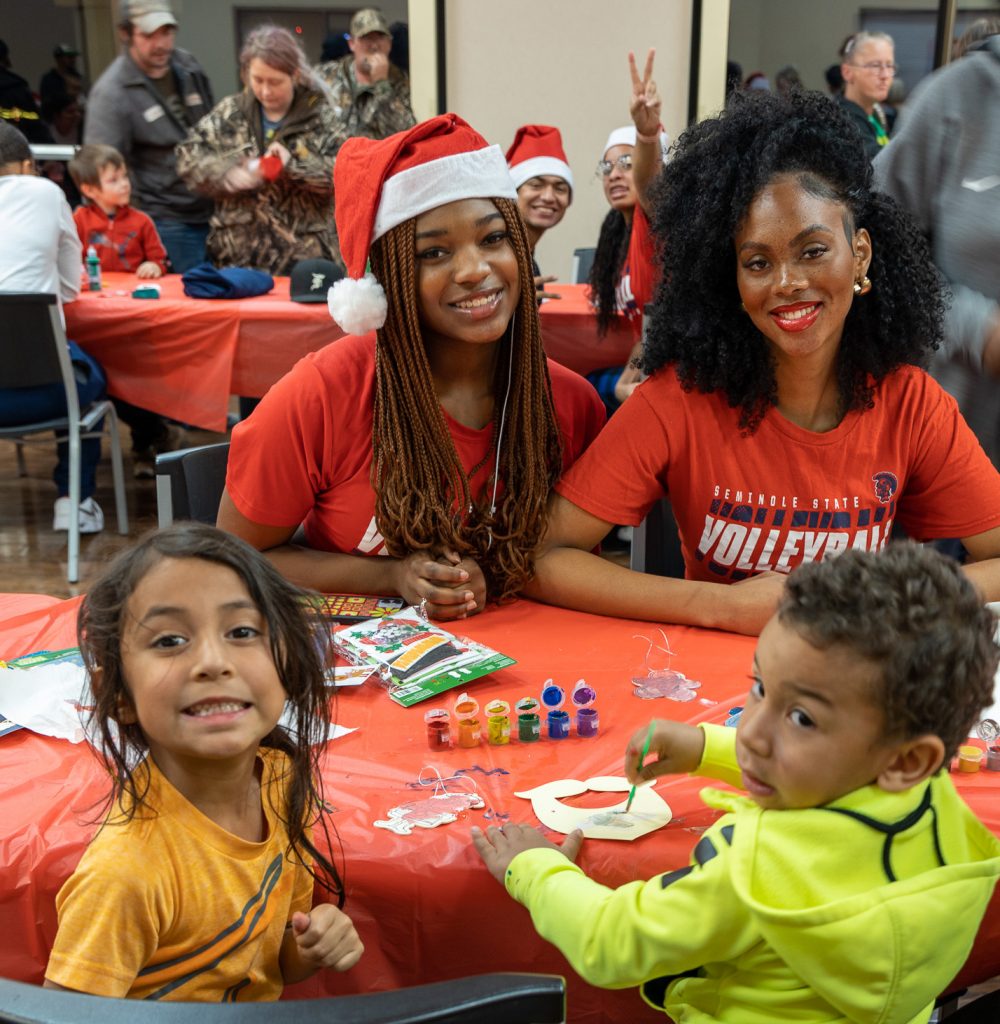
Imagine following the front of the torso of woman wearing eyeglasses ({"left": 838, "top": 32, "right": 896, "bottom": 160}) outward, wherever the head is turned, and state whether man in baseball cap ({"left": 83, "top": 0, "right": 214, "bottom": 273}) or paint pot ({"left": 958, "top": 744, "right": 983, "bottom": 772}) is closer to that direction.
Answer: the paint pot

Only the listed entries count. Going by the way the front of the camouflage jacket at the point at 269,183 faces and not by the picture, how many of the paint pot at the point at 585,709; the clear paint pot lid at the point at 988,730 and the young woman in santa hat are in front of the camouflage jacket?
3

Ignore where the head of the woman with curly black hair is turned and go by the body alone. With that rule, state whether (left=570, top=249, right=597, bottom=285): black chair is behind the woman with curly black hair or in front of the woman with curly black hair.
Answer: behind

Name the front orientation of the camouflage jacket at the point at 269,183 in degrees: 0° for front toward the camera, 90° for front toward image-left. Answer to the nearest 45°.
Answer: approximately 0°

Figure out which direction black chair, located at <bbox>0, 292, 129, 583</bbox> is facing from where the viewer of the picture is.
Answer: facing away from the viewer and to the right of the viewer

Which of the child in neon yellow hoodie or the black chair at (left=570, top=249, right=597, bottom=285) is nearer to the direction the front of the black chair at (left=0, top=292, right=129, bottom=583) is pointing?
the black chair

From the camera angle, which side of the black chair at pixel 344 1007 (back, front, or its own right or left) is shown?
back
